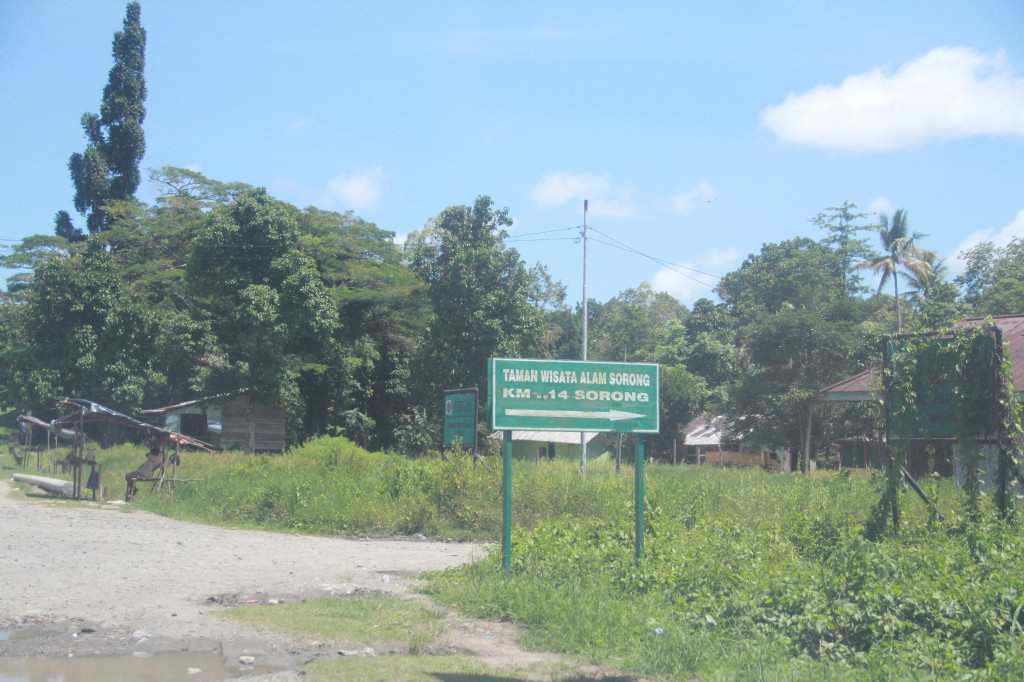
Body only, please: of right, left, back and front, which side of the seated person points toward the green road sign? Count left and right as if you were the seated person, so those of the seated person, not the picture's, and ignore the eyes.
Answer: left

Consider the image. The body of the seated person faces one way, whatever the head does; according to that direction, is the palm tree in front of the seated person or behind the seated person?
behind

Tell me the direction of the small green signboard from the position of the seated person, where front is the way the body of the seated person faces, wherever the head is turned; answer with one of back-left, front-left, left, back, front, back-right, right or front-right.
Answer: back-right
